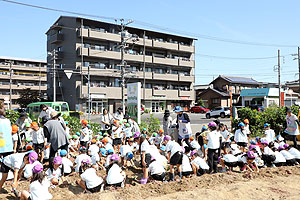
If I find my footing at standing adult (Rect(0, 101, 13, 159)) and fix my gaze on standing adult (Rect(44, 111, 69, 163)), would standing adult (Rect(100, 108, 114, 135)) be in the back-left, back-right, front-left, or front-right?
front-left

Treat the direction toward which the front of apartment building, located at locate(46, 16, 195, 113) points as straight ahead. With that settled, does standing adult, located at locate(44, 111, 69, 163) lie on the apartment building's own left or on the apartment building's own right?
on the apartment building's own right

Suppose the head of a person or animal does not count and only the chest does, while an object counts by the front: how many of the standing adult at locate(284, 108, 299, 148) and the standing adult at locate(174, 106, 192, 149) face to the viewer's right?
0

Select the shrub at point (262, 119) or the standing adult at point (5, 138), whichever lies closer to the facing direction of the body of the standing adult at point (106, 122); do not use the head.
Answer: the standing adult

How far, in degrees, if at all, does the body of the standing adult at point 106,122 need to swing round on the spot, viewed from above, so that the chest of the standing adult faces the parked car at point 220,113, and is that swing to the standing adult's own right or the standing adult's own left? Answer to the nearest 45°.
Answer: approximately 135° to the standing adult's own left

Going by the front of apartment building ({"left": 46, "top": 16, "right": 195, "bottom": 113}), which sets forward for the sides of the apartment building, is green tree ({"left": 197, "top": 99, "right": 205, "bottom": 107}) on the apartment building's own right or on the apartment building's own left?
on the apartment building's own left

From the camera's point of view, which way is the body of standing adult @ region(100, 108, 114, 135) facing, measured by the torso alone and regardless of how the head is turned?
toward the camera

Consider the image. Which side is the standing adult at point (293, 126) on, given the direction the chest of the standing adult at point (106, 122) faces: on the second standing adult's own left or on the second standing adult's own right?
on the second standing adult's own left

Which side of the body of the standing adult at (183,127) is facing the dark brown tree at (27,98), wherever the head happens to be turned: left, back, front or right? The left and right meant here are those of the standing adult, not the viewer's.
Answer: right

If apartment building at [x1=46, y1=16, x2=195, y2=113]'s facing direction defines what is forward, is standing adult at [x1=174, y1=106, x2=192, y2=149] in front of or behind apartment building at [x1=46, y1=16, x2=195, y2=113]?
in front

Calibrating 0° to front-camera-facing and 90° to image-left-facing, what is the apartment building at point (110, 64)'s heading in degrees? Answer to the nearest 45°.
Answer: approximately 315°
